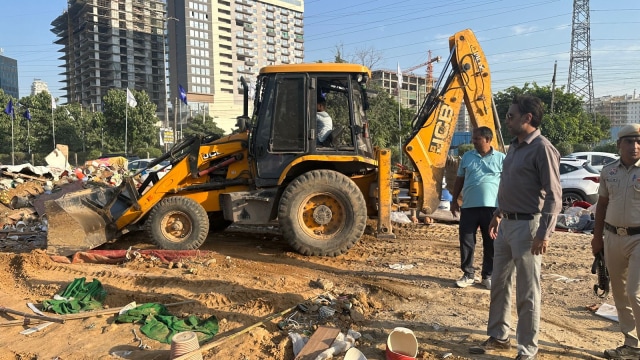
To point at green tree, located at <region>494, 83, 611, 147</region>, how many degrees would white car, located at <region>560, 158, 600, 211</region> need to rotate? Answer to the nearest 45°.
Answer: approximately 45° to its right

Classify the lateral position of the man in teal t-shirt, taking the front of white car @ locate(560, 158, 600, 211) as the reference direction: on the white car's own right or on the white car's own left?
on the white car's own left

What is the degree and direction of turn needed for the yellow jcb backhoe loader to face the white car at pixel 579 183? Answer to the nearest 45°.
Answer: approximately 135° to its right

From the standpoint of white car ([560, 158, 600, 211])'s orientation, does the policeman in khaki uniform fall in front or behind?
behind

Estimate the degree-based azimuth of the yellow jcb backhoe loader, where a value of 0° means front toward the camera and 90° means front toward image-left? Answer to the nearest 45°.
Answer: approximately 90°

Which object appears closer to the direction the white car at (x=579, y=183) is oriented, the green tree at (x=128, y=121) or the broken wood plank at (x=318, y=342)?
the green tree

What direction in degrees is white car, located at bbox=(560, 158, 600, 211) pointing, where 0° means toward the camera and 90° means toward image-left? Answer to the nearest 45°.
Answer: approximately 135°

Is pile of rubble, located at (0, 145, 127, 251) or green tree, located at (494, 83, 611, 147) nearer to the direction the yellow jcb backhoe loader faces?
the pile of rubble

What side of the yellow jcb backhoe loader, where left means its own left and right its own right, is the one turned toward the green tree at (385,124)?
right
